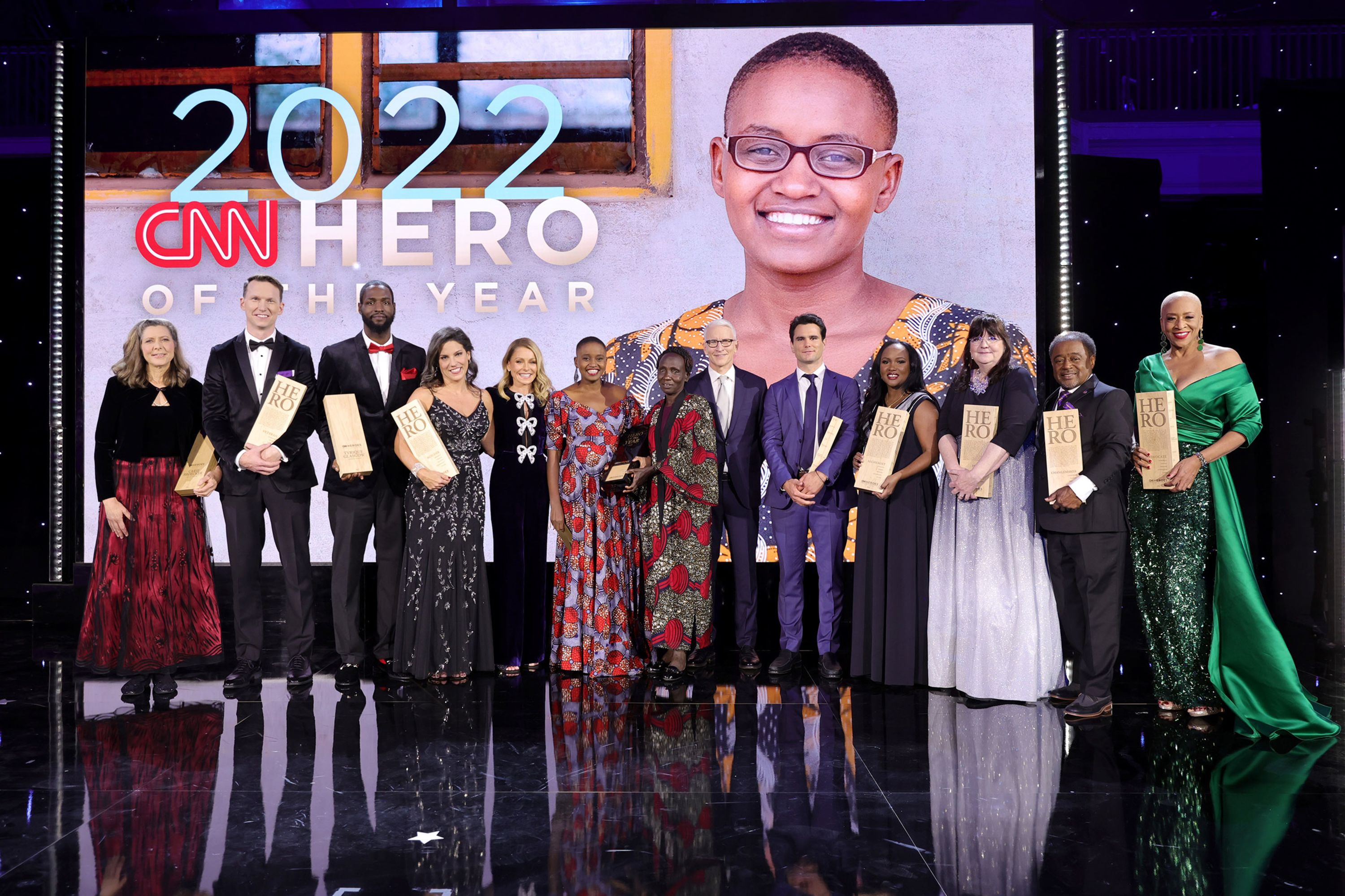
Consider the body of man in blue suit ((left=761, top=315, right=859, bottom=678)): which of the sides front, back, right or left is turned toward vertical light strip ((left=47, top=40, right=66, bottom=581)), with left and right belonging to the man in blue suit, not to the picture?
right

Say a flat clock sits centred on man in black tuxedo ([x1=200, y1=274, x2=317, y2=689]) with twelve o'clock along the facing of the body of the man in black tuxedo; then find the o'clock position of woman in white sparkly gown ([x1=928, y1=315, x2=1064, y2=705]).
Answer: The woman in white sparkly gown is roughly at 10 o'clock from the man in black tuxedo.

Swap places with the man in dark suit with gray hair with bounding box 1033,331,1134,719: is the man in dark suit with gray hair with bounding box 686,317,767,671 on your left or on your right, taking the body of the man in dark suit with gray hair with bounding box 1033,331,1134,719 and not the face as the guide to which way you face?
on your right

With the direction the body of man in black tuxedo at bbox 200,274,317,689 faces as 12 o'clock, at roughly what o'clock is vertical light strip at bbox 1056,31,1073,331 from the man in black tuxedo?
The vertical light strip is roughly at 9 o'clock from the man in black tuxedo.

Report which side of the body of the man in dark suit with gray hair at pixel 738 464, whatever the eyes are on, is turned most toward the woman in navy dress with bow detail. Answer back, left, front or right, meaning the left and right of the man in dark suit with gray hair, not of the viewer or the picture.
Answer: right

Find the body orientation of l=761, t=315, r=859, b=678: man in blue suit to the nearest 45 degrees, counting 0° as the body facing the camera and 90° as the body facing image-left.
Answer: approximately 0°
